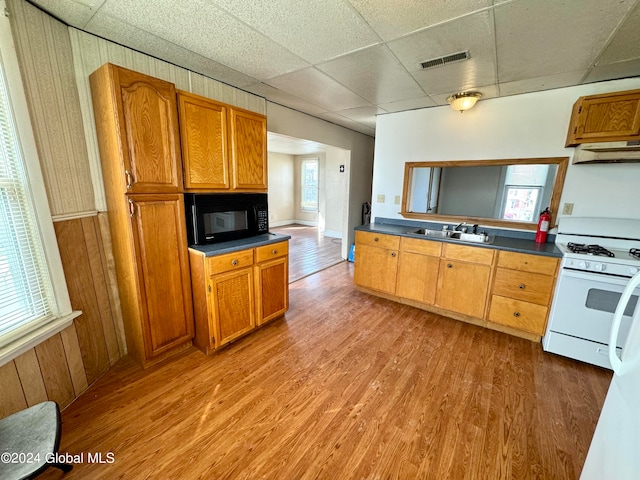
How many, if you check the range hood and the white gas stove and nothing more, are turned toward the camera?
2

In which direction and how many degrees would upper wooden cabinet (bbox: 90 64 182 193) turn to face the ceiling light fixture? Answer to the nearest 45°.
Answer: approximately 45° to its left

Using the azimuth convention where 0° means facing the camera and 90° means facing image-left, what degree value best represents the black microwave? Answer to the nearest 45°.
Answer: approximately 315°

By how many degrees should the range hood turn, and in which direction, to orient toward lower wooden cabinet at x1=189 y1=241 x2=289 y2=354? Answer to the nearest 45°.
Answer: approximately 45° to its right

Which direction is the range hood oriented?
toward the camera

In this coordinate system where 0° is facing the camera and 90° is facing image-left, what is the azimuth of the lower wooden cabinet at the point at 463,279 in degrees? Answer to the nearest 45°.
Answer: approximately 45°

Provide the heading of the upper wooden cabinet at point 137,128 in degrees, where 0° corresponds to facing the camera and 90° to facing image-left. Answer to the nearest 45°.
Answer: approximately 315°

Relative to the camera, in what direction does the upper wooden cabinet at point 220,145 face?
facing the viewer and to the right of the viewer

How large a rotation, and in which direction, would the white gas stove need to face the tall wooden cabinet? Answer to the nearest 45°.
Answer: approximately 45° to its right

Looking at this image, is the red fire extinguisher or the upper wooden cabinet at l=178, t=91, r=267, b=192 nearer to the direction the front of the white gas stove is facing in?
the upper wooden cabinet
